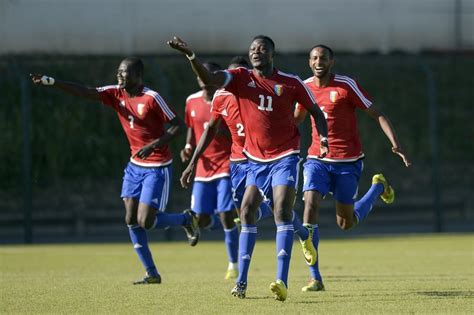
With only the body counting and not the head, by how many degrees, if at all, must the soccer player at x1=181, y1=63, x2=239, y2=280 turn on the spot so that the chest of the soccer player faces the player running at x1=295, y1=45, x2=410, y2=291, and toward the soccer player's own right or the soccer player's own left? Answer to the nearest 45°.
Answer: approximately 45° to the soccer player's own left

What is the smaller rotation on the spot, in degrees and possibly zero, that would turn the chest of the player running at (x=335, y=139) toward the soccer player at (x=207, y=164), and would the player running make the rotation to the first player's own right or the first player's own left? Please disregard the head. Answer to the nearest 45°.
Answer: approximately 90° to the first player's own right

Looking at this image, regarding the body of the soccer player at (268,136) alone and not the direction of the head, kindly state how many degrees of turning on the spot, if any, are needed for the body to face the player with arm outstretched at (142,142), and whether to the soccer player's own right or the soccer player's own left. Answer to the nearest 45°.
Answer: approximately 135° to the soccer player's own right

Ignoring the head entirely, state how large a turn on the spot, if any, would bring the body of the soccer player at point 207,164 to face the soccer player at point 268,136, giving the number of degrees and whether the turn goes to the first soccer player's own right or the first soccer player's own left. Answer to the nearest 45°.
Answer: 0° — they already face them

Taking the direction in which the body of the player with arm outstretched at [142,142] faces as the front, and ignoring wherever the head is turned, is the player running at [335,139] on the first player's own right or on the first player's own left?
on the first player's own left

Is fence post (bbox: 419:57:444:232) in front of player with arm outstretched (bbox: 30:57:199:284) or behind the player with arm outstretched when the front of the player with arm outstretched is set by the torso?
behind

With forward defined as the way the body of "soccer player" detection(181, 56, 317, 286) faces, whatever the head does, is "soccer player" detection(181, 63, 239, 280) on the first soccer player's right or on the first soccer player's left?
on the first soccer player's right

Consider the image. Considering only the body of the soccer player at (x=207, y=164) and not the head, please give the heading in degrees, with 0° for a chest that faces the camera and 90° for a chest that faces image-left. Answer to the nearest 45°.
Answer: approximately 0°
